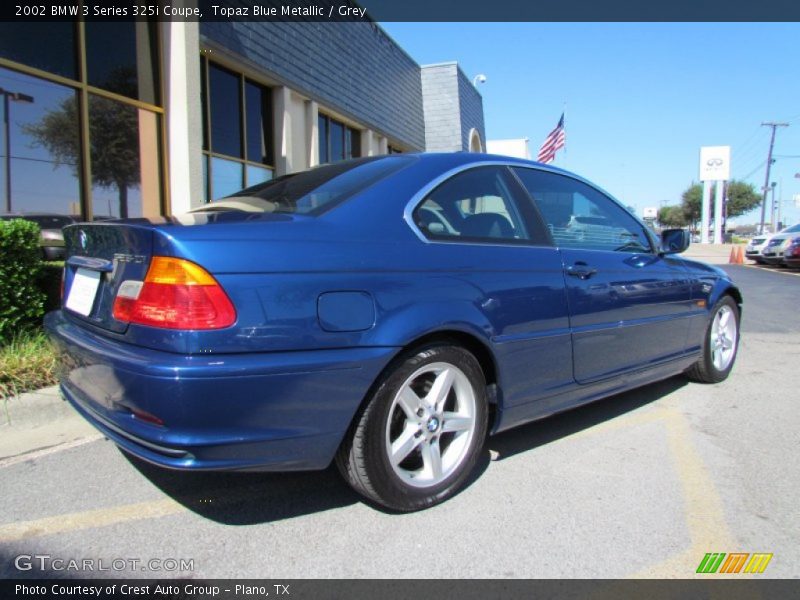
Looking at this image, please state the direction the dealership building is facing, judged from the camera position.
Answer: facing the viewer and to the right of the viewer

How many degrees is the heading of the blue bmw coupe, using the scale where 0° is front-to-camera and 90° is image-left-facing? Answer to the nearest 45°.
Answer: approximately 225°

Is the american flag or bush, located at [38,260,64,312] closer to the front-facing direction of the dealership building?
the bush

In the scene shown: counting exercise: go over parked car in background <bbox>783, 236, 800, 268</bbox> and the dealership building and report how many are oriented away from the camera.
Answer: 0

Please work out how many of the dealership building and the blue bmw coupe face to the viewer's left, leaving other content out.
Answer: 0

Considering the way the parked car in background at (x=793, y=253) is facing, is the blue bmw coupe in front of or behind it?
in front

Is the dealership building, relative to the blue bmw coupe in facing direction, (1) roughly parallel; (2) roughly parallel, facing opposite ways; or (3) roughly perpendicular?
roughly perpendicular

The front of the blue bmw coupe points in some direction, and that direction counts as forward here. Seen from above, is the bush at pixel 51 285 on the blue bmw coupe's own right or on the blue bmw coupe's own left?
on the blue bmw coupe's own left

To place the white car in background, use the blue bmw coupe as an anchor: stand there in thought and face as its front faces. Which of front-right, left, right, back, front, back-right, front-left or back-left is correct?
front

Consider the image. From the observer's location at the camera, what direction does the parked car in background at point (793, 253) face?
facing the viewer and to the left of the viewer

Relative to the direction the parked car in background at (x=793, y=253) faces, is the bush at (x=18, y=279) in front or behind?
in front
